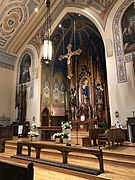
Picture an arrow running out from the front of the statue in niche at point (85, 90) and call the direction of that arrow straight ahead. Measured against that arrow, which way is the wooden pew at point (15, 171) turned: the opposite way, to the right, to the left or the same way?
the opposite way

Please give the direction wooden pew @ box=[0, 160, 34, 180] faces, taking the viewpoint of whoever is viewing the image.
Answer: facing away from the viewer and to the right of the viewer

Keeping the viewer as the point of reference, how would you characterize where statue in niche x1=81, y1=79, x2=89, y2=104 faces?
facing the viewer and to the left of the viewer

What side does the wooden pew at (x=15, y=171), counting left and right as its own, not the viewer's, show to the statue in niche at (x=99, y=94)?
front

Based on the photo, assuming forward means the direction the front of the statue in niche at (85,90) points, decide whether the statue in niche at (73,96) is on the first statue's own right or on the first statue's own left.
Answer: on the first statue's own right

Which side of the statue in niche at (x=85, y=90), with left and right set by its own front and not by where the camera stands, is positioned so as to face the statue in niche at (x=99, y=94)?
left
